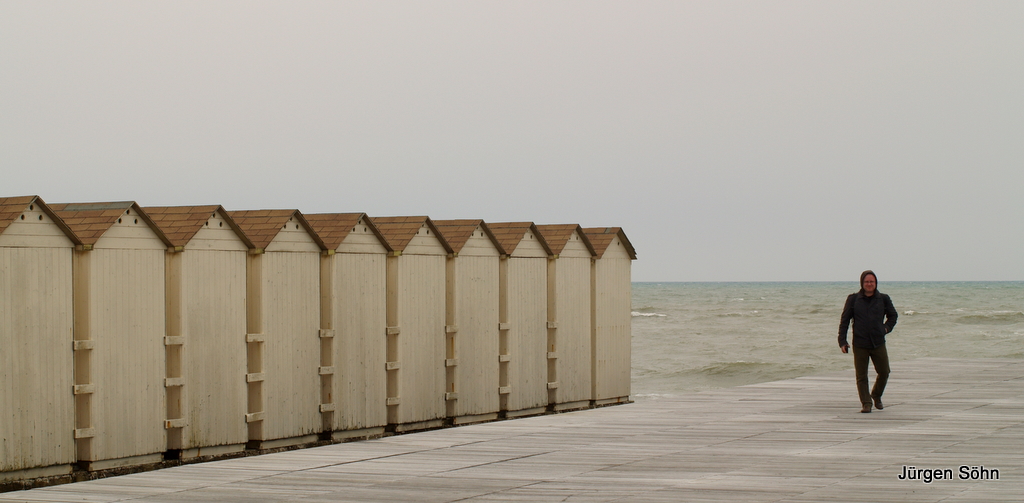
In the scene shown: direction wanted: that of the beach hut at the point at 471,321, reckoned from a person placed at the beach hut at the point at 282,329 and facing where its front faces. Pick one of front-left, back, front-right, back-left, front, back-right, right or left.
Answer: left

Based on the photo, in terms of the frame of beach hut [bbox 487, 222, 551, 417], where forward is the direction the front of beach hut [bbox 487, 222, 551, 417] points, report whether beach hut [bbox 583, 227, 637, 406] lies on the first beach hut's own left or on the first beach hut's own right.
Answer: on the first beach hut's own left

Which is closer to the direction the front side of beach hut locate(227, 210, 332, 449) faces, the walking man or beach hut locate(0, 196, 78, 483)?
the walking man

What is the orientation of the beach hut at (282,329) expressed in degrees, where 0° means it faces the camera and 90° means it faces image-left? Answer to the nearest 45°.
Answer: approximately 315°

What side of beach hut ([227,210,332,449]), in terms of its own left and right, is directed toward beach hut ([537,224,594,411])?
left

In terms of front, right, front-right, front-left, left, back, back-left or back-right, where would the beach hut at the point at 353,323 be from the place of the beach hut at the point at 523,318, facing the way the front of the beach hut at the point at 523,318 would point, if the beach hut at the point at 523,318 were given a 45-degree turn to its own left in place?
back-right

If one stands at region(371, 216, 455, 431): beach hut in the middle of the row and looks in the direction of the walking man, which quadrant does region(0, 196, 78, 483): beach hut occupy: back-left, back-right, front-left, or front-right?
back-right

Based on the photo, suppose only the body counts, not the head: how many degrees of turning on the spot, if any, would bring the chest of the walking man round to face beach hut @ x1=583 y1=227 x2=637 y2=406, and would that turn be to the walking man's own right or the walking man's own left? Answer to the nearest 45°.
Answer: approximately 135° to the walking man's own right

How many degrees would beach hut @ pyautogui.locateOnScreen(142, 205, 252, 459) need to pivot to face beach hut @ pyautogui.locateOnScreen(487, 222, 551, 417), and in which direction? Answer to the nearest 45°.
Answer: approximately 90° to its left

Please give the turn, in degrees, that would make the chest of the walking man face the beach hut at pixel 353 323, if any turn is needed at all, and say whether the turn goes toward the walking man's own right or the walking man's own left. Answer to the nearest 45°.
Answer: approximately 45° to the walking man's own right

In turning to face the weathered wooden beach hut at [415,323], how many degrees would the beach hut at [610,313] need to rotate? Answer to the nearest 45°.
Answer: approximately 90° to its right

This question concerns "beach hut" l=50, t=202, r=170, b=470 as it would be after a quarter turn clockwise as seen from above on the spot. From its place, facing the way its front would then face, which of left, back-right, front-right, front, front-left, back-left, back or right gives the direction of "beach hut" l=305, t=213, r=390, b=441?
back
